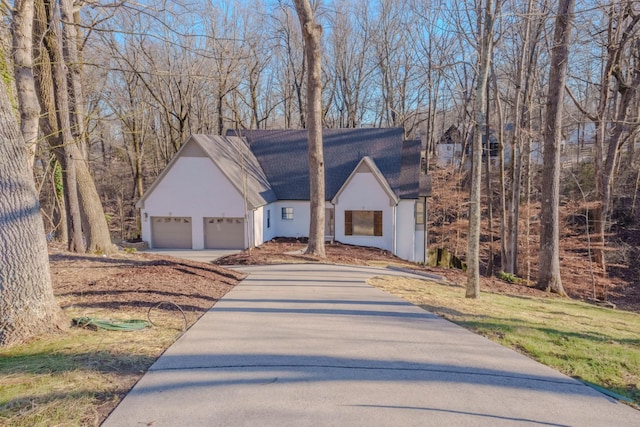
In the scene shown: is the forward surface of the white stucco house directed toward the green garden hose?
yes

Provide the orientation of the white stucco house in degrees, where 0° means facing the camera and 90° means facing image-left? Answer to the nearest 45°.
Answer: approximately 0°
